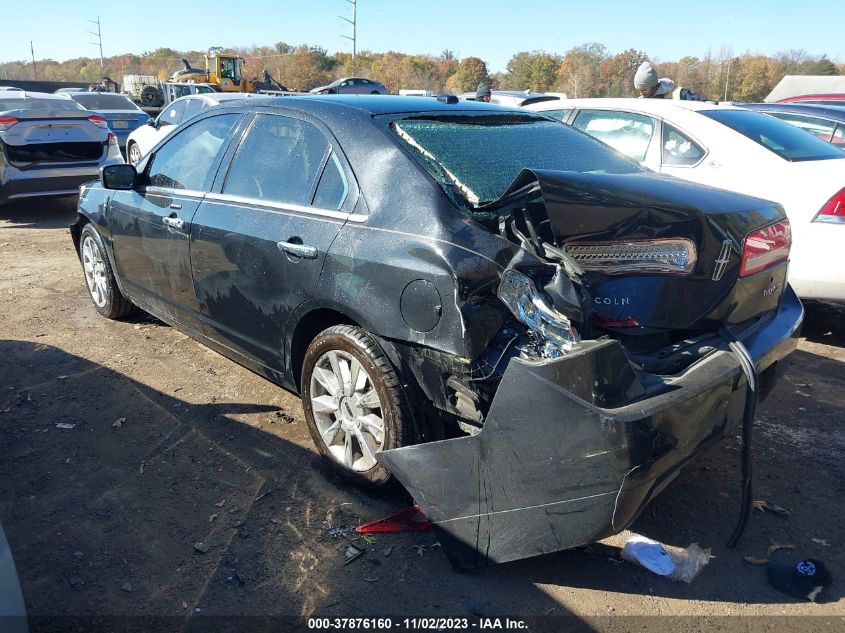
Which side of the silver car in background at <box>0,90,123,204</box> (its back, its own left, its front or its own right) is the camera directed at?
back

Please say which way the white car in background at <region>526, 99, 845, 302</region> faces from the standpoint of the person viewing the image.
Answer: facing away from the viewer and to the left of the viewer

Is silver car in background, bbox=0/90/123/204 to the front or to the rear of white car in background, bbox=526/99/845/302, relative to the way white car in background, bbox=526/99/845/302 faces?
to the front

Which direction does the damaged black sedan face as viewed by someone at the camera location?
facing away from the viewer and to the left of the viewer

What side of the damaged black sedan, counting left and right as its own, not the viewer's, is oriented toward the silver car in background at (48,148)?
front

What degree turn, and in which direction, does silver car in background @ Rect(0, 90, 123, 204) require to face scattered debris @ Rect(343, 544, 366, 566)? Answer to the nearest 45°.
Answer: approximately 180°

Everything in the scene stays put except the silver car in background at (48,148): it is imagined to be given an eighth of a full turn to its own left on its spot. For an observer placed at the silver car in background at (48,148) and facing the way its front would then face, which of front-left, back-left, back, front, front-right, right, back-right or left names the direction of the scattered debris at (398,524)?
back-left

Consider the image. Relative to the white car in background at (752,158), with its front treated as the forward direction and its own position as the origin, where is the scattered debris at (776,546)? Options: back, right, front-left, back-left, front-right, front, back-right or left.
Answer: back-left

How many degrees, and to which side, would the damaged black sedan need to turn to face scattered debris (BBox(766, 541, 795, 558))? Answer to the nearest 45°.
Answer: approximately 135° to its right

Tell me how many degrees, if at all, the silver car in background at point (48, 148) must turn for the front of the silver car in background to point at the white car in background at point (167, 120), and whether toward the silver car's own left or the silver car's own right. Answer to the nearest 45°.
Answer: approximately 45° to the silver car's own right
